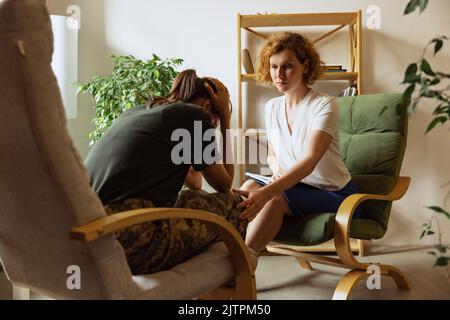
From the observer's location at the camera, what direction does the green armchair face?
facing the viewer and to the left of the viewer

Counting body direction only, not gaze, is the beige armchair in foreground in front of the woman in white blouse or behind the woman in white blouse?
in front

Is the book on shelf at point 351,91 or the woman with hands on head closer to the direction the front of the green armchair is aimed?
the woman with hands on head

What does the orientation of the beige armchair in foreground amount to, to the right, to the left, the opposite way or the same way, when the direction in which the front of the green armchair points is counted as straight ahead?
the opposite way

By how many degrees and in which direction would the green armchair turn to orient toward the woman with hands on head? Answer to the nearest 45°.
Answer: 0° — it already faces them

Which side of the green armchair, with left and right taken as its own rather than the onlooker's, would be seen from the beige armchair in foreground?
front

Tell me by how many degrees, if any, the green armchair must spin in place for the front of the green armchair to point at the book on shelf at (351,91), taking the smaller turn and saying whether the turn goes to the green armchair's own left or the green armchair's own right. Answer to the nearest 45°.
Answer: approximately 135° to the green armchair's own right

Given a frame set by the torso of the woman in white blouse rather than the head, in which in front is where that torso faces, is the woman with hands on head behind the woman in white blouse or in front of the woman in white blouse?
in front

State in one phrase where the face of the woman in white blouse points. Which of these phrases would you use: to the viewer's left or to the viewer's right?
to the viewer's left

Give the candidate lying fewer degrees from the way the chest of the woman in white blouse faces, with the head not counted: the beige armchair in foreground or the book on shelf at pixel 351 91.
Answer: the beige armchair in foreground

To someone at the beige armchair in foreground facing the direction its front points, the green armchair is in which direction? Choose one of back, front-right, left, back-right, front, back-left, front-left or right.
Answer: front

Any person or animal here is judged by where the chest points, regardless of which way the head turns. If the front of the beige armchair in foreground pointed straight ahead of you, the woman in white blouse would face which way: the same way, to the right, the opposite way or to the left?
the opposite way

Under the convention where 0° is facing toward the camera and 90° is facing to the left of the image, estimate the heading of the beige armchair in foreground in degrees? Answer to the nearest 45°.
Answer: approximately 225°

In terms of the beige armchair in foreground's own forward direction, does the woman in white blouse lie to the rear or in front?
in front
